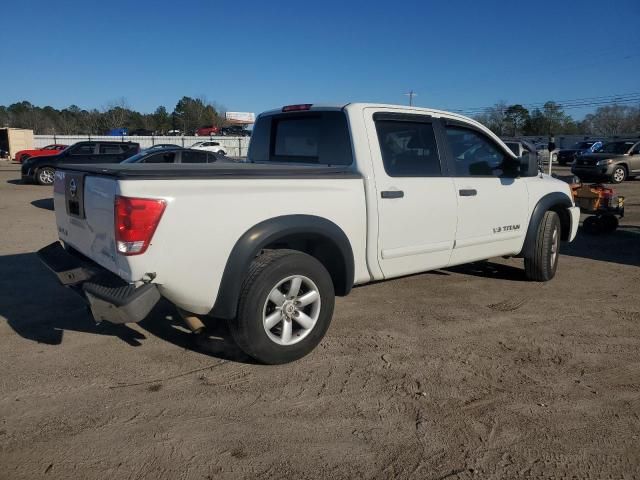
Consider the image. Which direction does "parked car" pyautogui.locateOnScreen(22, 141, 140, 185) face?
to the viewer's left

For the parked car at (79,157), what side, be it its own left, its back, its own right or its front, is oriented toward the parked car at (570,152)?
back

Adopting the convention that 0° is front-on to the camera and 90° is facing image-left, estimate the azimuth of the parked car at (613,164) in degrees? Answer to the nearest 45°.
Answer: approximately 45°

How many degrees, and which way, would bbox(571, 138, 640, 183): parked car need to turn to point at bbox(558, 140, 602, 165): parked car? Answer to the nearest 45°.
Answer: approximately 135° to its right

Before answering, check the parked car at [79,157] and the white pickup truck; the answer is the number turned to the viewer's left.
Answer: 1

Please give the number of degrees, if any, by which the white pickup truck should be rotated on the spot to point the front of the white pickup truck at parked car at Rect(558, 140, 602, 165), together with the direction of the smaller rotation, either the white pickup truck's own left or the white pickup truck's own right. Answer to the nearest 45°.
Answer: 0° — it already faces it

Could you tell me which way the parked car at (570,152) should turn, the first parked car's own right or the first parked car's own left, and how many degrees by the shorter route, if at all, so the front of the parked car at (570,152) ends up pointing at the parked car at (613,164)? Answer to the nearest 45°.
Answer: approximately 45° to the first parked car's own left

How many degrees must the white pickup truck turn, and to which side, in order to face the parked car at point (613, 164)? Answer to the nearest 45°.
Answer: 0° — it already faces it

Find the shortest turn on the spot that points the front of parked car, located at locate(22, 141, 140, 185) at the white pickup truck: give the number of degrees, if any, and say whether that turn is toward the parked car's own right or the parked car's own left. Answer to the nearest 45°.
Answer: approximately 90° to the parked car's own left

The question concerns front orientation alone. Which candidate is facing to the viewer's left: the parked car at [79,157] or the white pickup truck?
the parked car
